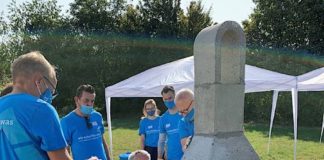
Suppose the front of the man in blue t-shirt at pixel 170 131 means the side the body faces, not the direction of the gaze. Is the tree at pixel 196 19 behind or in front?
behind

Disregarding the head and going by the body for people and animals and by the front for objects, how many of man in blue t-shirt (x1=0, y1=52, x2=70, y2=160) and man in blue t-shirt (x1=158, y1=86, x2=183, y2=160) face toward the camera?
1

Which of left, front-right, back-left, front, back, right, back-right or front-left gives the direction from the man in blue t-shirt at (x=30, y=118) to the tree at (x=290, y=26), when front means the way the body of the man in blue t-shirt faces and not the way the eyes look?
front

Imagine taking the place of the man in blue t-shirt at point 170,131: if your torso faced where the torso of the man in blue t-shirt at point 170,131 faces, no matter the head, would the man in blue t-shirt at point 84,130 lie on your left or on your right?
on your right

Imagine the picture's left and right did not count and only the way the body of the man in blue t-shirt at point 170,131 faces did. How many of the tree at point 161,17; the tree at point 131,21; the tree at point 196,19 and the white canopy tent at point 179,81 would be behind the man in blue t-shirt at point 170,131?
4

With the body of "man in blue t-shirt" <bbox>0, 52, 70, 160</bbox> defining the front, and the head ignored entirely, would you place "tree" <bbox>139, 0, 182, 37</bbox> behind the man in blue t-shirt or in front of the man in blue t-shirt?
in front

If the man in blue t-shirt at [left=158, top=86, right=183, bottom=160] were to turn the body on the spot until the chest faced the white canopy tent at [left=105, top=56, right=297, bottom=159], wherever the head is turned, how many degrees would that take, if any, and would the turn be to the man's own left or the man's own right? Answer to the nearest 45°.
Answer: approximately 180°

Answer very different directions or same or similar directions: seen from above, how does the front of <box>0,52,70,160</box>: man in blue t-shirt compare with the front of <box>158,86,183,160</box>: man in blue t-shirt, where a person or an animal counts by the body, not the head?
very different directions

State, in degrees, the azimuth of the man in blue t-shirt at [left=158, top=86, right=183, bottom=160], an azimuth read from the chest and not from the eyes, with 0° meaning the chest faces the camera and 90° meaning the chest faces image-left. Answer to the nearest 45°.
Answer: approximately 0°

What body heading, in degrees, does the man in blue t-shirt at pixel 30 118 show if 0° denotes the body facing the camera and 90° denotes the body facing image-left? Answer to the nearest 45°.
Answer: approximately 225°

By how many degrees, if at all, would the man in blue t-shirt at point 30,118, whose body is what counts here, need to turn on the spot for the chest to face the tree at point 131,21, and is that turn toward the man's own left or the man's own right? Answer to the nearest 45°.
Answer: approximately 45° to the man's own left

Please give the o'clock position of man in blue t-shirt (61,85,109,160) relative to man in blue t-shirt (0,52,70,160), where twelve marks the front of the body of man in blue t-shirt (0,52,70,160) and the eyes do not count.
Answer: man in blue t-shirt (61,85,109,160) is roughly at 11 o'clock from man in blue t-shirt (0,52,70,160).

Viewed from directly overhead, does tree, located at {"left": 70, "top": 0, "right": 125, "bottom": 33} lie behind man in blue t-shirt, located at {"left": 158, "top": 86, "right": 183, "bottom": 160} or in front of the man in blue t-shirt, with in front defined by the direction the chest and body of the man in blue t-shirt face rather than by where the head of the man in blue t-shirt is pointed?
behind
